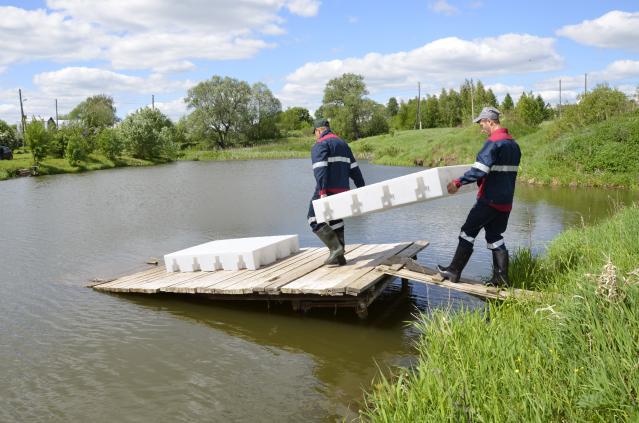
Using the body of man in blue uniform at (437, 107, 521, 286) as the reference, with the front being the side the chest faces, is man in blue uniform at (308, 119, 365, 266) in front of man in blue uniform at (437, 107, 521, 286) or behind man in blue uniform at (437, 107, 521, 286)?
in front

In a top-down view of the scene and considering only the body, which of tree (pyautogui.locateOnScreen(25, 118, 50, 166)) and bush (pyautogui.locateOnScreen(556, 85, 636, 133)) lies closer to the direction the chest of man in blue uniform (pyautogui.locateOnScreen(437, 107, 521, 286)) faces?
the tree

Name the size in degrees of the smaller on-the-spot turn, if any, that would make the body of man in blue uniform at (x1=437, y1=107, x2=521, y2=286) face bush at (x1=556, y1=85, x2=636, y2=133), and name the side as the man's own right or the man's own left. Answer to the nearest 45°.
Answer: approximately 90° to the man's own right

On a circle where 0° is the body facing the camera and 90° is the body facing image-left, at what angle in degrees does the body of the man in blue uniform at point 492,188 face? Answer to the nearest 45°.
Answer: approximately 90°

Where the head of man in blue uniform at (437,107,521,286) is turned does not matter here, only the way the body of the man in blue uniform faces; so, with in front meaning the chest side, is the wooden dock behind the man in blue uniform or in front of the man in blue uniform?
in front
